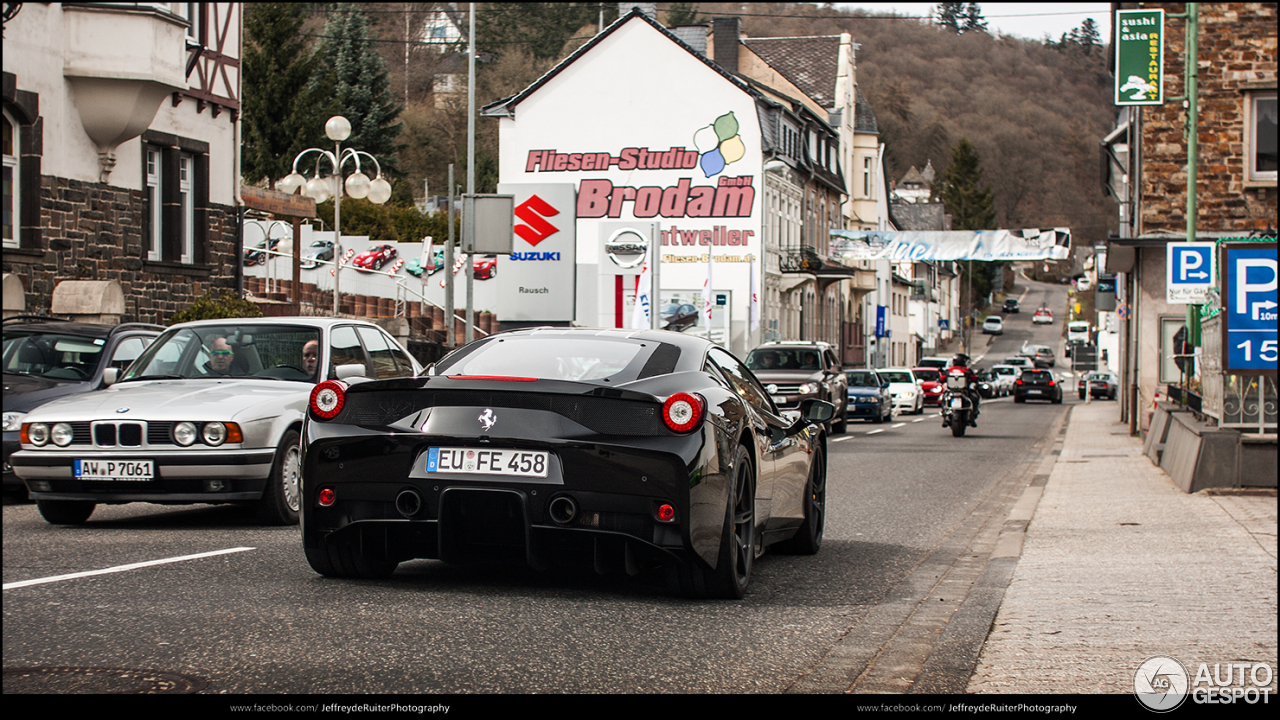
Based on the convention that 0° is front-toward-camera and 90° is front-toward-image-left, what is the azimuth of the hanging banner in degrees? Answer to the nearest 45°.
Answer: approximately 0°

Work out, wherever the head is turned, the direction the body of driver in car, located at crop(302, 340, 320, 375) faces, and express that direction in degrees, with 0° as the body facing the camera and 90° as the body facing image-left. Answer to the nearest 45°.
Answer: approximately 45°

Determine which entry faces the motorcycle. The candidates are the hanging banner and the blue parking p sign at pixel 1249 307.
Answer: the hanging banner

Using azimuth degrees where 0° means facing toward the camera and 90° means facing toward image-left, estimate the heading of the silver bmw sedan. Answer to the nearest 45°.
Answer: approximately 45°

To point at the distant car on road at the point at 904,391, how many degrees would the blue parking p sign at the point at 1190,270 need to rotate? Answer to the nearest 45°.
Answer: approximately 180°

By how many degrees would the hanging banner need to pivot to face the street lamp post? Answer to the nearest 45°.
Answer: approximately 45° to its right

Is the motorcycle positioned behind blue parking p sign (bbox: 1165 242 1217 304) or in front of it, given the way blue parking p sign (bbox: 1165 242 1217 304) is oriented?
behind
